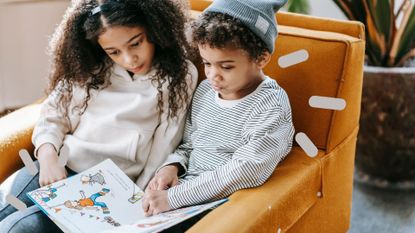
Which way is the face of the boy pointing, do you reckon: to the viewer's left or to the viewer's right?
to the viewer's left

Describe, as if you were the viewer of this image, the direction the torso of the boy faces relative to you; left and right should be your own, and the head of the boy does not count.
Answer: facing the viewer and to the left of the viewer

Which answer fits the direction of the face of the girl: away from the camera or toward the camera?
toward the camera

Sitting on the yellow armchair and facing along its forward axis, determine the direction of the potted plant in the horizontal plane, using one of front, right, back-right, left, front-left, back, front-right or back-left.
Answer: back
